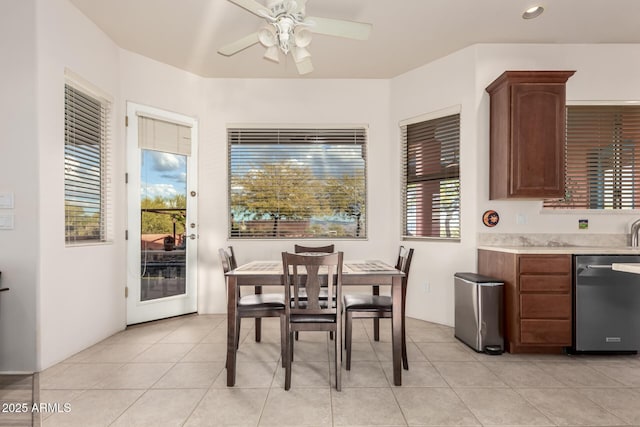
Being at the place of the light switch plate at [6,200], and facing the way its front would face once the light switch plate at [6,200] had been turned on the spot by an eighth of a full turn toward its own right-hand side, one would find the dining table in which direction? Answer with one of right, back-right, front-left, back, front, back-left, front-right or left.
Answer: left

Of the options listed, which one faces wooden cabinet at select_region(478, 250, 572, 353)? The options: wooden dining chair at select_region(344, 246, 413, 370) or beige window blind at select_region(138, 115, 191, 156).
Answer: the beige window blind

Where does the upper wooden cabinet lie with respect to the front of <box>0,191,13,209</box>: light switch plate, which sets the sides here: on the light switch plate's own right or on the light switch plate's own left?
on the light switch plate's own left

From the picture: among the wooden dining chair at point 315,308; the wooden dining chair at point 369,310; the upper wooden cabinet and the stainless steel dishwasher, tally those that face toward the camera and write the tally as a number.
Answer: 2

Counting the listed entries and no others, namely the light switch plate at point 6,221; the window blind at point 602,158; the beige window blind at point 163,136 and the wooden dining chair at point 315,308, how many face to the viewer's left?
0

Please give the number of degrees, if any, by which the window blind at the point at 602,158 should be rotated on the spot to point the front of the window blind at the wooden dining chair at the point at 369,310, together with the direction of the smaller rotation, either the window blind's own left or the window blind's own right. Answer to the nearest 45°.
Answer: approximately 45° to the window blind's own right

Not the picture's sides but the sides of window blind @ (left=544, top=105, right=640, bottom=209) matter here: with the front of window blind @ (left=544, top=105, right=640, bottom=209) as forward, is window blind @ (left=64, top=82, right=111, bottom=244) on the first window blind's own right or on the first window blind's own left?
on the first window blind's own right

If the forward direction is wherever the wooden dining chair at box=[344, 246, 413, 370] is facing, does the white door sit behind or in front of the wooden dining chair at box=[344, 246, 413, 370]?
in front

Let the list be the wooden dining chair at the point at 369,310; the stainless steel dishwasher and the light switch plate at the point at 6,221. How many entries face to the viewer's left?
1

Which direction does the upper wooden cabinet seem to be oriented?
toward the camera

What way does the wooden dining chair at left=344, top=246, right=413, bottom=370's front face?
to the viewer's left

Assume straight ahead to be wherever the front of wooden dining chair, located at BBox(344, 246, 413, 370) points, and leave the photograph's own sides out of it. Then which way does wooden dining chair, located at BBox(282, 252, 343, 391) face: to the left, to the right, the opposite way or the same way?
to the right

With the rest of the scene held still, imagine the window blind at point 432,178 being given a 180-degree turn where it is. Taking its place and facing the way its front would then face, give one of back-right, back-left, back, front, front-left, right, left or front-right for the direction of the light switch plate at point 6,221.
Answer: back

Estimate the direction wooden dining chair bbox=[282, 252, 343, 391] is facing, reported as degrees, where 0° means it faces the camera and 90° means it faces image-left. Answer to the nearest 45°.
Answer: approximately 180°

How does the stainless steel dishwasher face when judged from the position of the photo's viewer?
facing the viewer

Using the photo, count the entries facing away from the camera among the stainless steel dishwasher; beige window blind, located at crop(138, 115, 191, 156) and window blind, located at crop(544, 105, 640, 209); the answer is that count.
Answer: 0

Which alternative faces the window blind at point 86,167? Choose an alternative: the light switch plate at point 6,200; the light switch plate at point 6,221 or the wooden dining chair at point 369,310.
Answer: the wooden dining chair

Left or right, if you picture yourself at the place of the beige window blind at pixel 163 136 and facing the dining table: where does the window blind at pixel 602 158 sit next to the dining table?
left

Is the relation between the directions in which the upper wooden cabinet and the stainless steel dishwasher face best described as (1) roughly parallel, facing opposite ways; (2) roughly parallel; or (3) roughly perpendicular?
roughly parallel
